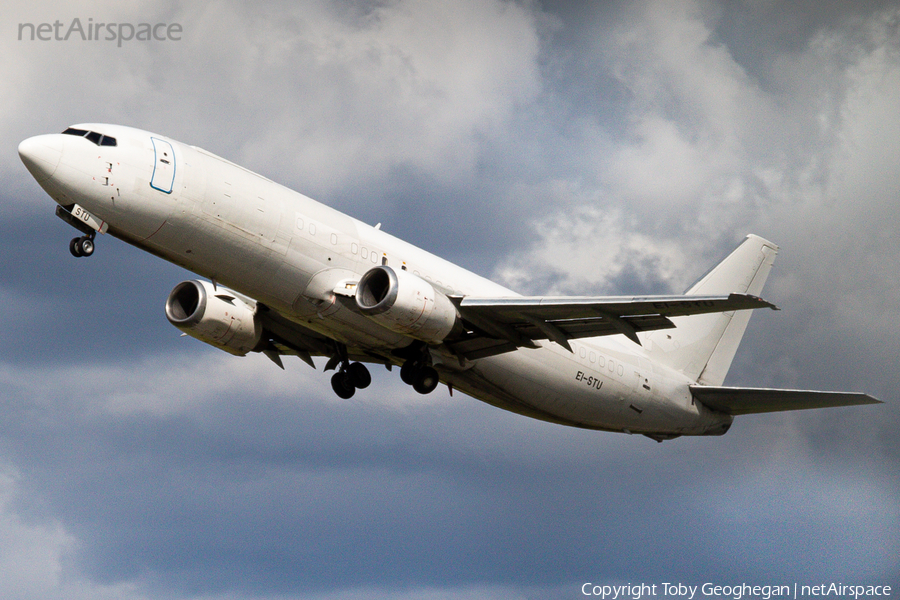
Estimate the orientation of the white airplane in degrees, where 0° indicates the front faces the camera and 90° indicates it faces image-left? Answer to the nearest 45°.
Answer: approximately 45°
